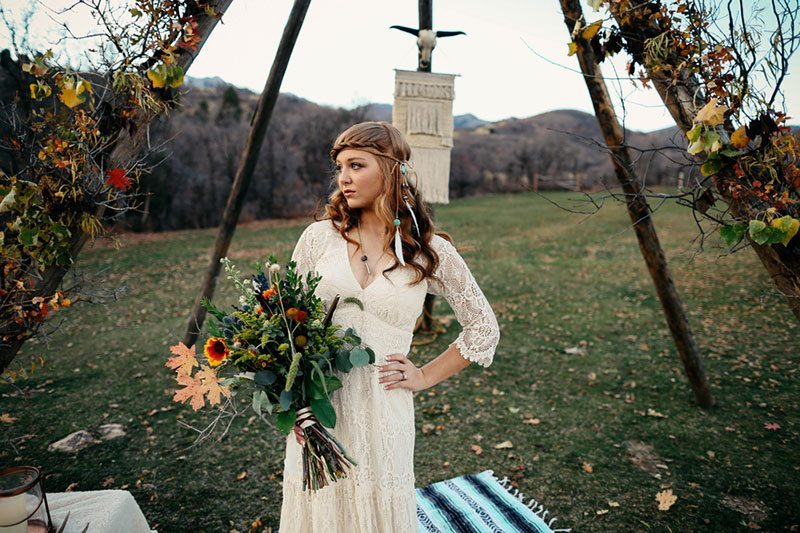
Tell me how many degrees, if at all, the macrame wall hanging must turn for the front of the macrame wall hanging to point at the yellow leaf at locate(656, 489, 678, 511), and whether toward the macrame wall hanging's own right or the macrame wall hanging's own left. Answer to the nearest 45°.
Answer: approximately 45° to the macrame wall hanging's own left

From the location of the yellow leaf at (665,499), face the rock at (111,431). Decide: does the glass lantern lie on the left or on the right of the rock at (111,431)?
left

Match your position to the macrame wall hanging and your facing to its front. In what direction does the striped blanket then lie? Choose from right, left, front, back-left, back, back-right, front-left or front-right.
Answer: front

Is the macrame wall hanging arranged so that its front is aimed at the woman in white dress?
yes

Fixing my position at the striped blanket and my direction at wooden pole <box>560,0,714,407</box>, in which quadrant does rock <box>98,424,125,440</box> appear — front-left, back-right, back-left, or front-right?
back-left

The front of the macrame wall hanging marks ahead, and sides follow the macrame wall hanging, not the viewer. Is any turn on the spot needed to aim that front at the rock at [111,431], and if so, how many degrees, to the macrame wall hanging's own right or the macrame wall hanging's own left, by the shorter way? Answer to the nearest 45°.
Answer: approximately 45° to the macrame wall hanging's own right

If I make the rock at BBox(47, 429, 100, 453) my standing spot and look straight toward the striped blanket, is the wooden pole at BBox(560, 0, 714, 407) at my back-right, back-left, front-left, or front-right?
front-left

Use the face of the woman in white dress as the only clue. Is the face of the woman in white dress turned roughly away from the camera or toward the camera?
toward the camera

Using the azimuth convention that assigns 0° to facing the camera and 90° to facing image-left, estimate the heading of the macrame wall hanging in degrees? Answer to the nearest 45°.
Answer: approximately 0°

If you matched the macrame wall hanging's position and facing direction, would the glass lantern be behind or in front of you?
in front

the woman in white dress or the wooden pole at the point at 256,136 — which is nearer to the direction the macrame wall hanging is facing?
the woman in white dress

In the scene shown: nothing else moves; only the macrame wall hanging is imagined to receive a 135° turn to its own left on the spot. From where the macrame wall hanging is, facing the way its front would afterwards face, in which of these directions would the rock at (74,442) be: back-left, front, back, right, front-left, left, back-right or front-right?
back
